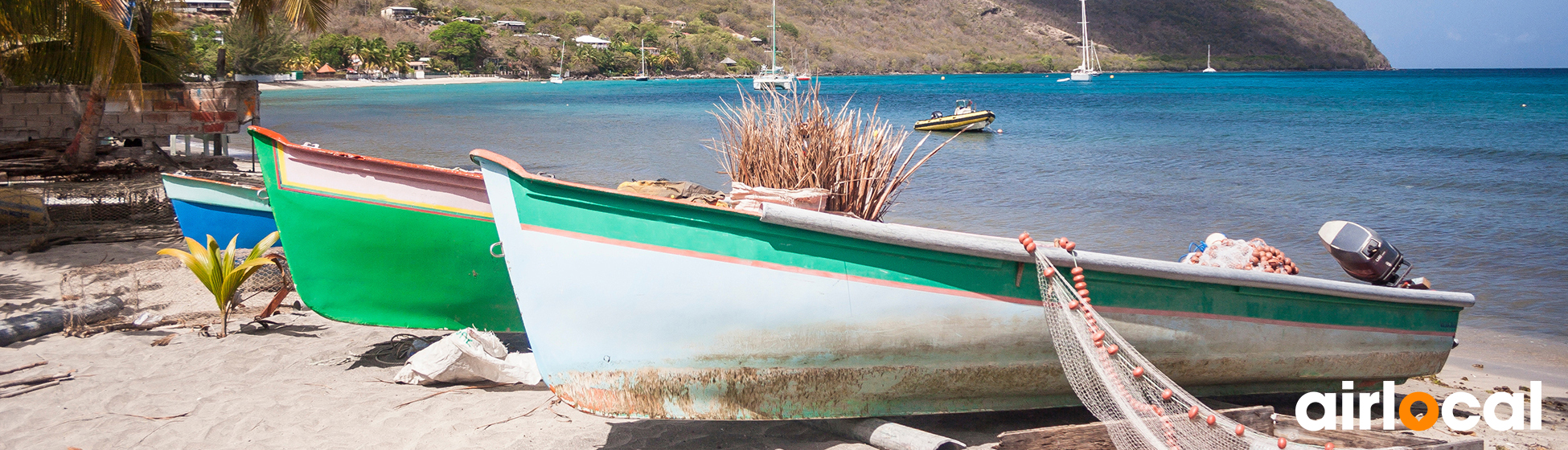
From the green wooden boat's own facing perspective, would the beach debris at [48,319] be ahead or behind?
ahead

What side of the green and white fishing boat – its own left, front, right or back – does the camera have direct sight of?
left

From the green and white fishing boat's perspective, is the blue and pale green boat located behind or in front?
in front

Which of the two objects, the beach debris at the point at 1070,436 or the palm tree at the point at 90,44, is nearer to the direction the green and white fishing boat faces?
the palm tree

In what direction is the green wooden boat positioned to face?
to the viewer's left

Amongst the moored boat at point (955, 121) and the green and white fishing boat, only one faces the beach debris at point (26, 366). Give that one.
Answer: the green and white fishing boat

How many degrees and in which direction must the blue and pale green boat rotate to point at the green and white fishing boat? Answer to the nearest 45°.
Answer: approximately 135° to its left

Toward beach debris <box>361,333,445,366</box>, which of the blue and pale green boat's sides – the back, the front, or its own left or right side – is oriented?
left

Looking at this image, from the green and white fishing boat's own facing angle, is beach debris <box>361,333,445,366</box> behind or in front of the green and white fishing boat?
in front

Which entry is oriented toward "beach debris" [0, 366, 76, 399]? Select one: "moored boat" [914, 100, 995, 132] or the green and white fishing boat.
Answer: the green and white fishing boat

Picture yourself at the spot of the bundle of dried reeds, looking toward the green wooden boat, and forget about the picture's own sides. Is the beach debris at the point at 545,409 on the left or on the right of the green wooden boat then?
left

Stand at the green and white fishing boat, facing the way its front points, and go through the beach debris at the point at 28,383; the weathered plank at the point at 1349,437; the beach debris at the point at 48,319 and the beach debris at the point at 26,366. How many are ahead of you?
3

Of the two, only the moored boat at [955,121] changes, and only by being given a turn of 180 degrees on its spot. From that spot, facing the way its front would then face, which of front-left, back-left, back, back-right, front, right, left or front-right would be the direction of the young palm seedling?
left

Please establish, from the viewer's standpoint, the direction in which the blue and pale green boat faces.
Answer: facing to the left of the viewer
